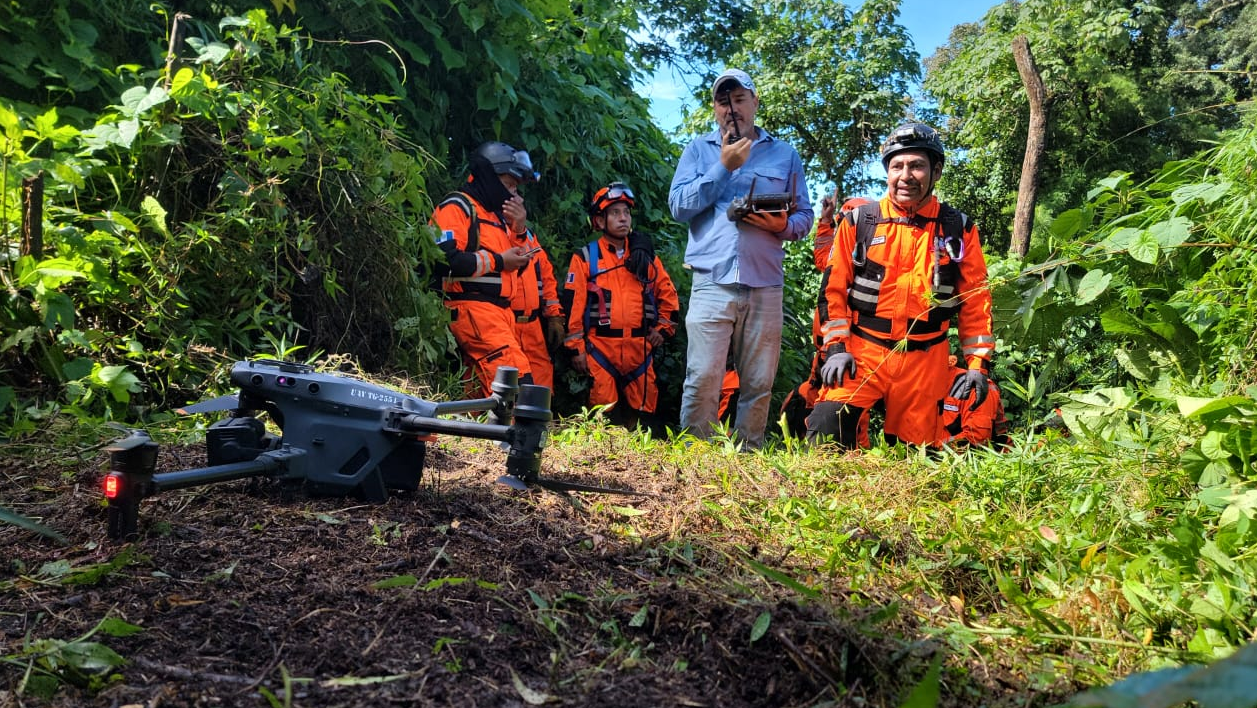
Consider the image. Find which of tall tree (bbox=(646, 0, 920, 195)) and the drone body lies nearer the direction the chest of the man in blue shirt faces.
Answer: the drone body

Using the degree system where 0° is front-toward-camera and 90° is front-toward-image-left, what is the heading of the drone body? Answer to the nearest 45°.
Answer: approximately 45°

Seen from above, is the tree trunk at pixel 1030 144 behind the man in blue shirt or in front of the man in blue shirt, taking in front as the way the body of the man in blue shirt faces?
behind

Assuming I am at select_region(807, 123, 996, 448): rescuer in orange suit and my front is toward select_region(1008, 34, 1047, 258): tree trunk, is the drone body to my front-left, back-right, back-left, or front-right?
back-left

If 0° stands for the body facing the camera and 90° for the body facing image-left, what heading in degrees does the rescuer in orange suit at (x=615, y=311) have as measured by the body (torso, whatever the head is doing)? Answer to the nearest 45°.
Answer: approximately 0°

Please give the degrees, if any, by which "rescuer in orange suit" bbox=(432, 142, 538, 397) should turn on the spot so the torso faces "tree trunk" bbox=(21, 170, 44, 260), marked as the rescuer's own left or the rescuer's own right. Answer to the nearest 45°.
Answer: approximately 90° to the rescuer's own right

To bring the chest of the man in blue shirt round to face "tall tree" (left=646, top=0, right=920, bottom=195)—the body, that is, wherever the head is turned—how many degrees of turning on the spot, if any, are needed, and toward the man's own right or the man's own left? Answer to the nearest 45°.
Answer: approximately 180°

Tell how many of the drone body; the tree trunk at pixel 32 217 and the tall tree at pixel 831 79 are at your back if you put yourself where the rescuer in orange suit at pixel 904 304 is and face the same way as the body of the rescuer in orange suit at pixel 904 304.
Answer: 1

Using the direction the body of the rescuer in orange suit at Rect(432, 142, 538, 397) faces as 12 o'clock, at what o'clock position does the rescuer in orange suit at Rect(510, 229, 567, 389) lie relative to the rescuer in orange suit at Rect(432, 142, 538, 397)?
the rescuer in orange suit at Rect(510, 229, 567, 389) is roughly at 9 o'clock from the rescuer in orange suit at Rect(432, 142, 538, 397).

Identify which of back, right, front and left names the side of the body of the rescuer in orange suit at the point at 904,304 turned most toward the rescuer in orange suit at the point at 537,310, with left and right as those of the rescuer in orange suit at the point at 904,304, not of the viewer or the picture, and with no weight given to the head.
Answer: right

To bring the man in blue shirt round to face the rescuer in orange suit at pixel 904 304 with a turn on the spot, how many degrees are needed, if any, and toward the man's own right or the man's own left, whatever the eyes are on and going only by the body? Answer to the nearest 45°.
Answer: approximately 45° to the man's own left

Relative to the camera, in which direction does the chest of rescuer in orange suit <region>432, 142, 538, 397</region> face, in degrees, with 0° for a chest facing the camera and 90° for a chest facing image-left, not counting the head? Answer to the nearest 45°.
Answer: approximately 315°

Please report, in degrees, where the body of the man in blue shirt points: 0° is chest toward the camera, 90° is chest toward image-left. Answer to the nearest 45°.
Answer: approximately 0°
